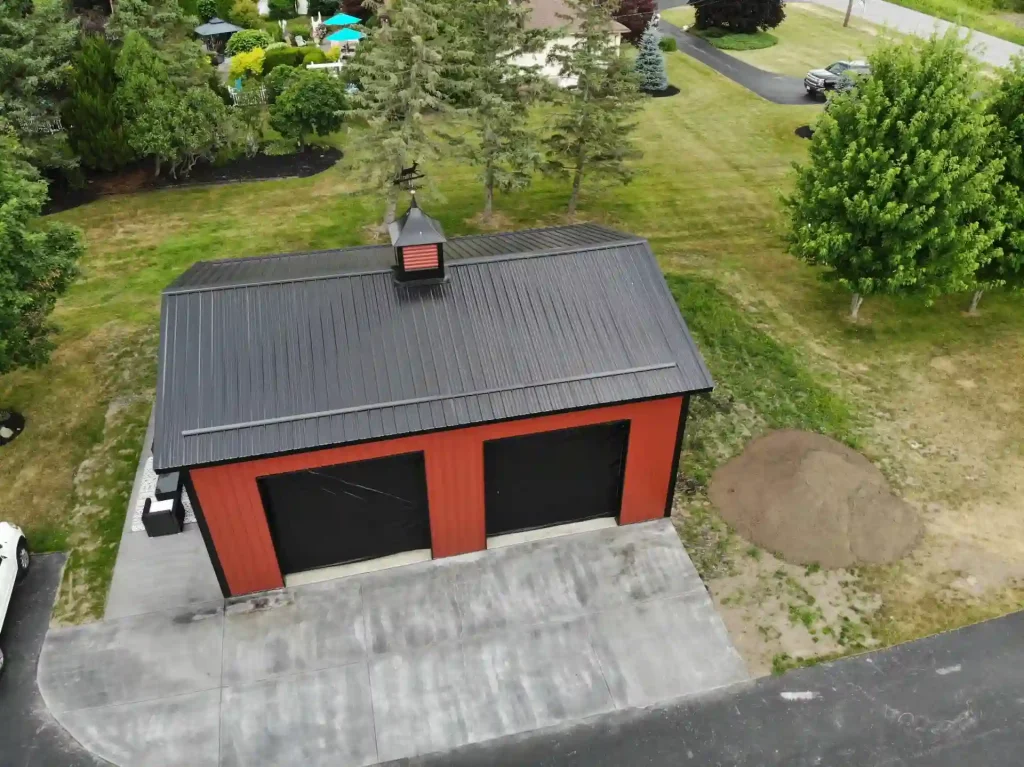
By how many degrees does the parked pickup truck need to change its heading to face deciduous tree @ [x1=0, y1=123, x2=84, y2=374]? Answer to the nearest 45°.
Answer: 0° — it already faces it

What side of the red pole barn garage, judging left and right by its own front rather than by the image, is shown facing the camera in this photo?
front

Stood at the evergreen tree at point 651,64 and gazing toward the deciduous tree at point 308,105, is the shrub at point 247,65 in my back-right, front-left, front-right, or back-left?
front-right

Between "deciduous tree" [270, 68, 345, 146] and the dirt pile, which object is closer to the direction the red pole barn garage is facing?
the dirt pile

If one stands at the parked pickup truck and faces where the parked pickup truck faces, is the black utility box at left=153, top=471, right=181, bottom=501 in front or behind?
in front

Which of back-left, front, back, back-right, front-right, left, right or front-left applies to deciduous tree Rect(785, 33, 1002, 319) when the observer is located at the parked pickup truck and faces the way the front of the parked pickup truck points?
front-left

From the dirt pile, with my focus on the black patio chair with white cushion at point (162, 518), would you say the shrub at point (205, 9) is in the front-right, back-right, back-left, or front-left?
front-right

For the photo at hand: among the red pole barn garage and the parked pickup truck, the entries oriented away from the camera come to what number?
0

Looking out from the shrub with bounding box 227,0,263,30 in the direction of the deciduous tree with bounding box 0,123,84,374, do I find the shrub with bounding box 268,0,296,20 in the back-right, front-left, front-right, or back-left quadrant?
back-left

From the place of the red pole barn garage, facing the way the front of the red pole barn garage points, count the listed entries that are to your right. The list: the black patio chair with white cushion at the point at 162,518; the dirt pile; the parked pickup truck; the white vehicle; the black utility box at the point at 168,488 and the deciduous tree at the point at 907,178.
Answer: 3

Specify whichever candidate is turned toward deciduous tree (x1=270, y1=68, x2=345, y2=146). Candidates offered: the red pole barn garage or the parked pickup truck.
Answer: the parked pickup truck

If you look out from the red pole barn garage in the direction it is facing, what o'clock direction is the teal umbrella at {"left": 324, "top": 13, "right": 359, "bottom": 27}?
The teal umbrella is roughly at 6 o'clock from the red pole barn garage.

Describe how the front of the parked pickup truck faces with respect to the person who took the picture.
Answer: facing the viewer and to the left of the viewer

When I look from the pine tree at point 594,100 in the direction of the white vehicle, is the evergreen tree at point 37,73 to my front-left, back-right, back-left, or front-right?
front-right

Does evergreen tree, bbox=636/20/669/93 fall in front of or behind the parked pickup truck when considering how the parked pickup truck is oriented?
in front

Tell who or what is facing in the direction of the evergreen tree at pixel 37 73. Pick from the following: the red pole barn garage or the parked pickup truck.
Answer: the parked pickup truck

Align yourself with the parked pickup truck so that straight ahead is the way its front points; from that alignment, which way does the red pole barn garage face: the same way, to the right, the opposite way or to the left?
to the left
